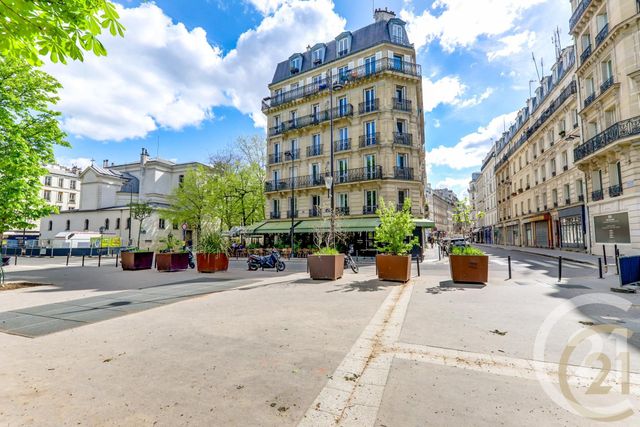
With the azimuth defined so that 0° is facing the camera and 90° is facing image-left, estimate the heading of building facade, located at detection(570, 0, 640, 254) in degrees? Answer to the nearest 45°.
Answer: approximately 45°

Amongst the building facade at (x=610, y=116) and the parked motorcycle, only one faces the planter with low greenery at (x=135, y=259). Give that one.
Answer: the building facade
